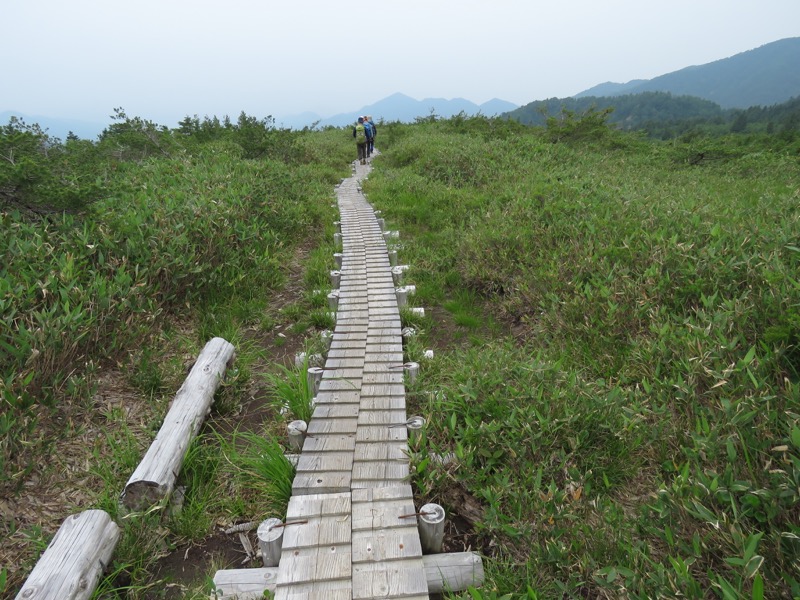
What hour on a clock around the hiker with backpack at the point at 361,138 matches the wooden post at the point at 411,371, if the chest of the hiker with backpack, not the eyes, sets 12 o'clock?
The wooden post is roughly at 6 o'clock from the hiker with backpack.

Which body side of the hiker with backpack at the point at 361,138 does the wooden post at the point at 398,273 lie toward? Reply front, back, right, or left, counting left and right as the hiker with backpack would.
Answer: back

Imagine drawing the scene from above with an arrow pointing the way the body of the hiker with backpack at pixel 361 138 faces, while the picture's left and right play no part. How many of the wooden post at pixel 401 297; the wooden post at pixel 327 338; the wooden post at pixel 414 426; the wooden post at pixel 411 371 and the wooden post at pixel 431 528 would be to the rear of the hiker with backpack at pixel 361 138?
5

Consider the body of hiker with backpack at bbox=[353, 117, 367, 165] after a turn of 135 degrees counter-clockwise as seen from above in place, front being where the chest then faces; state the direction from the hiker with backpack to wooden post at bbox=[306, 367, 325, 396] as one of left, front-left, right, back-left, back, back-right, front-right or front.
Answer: front-left

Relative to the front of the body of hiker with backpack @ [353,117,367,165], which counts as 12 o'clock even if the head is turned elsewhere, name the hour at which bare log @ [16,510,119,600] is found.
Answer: The bare log is roughly at 6 o'clock from the hiker with backpack.

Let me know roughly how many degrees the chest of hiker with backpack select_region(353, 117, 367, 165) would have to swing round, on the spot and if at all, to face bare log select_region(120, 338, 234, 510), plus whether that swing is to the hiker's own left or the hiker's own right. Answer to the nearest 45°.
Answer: approximately 180°

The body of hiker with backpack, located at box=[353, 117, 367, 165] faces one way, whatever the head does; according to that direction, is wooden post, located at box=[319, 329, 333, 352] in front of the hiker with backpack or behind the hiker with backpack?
behind

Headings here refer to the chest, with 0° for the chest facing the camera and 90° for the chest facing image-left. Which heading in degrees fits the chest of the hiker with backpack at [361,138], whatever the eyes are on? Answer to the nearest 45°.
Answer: approximately 180°

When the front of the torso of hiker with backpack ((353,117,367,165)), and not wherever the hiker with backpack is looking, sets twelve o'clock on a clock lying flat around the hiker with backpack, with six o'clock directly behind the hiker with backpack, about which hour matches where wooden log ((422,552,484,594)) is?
The wooden log is roughly at 6 o'clock from the hiker with backpack.

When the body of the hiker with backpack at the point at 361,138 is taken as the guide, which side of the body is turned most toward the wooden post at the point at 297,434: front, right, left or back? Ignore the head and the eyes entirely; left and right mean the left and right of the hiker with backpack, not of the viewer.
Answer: back

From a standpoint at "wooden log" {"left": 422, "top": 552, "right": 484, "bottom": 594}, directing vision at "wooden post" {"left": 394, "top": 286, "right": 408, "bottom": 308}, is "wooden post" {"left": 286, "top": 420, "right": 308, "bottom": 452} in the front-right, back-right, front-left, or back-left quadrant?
front-left

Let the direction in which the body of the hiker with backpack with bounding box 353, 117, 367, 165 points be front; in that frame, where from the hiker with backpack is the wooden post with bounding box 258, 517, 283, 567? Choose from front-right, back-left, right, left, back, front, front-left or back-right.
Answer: back
